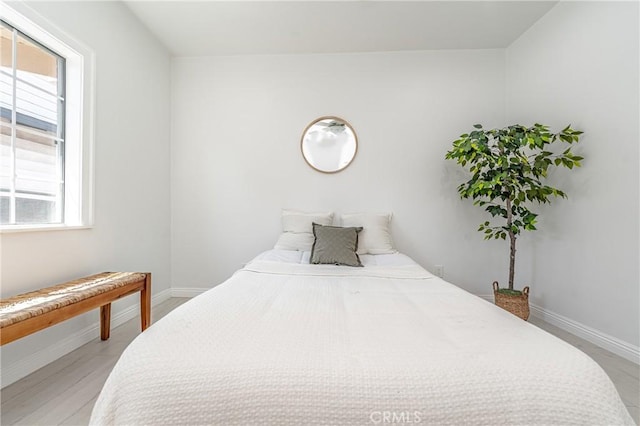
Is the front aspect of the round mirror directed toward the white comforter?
yes

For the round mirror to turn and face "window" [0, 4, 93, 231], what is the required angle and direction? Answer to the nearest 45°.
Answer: approximately 45° to its right

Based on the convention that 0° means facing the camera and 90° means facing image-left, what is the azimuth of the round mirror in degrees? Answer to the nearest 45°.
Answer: approximately 0°

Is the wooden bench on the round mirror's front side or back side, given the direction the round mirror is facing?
on the front side

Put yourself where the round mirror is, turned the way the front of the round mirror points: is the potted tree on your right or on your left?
on your left
